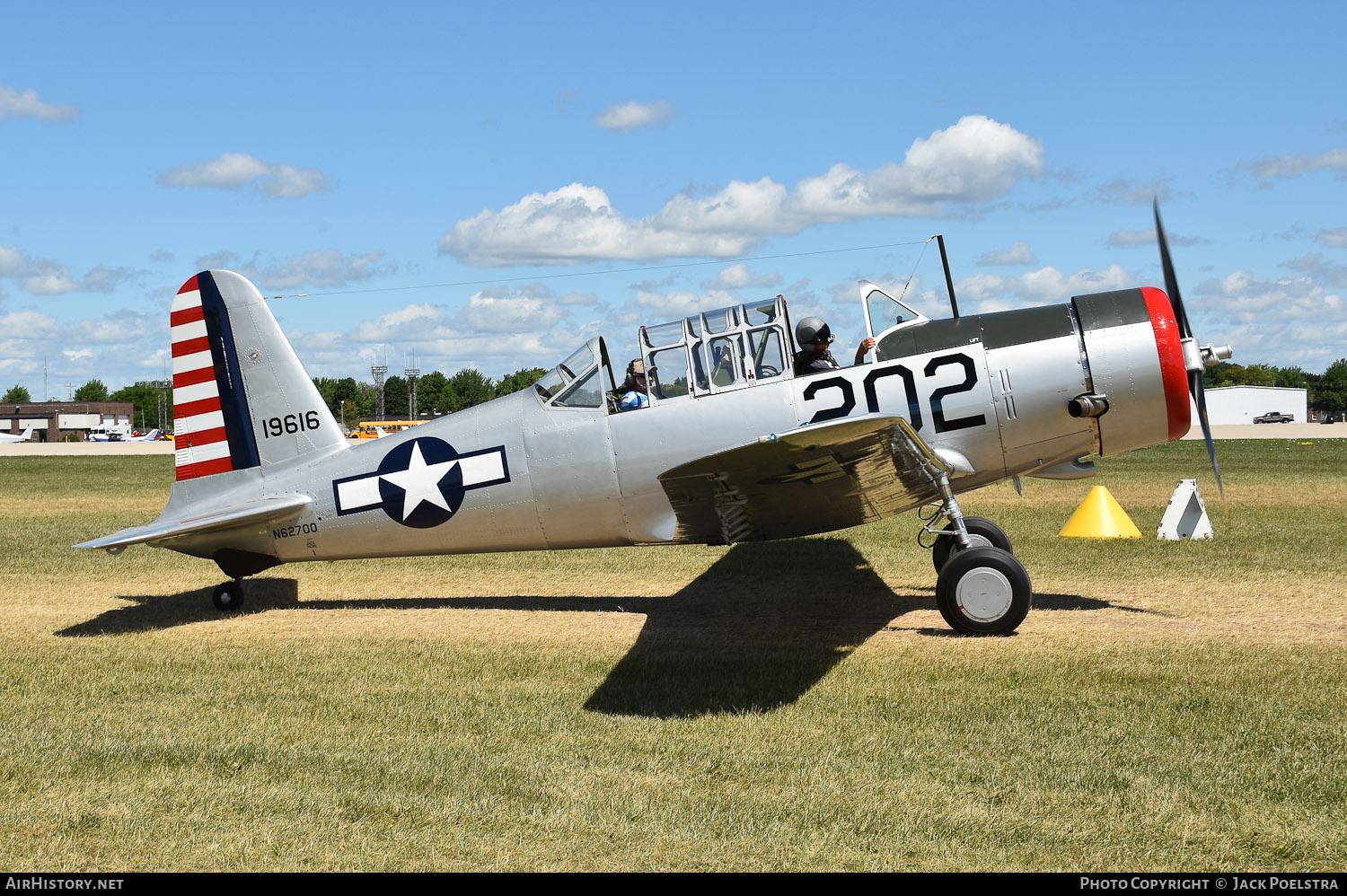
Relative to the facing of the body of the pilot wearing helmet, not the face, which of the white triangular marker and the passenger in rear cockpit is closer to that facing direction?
the white triangular marker

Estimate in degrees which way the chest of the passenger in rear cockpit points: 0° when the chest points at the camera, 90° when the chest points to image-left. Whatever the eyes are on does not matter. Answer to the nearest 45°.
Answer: approximately 270°

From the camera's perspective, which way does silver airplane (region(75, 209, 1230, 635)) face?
to the viewer's right

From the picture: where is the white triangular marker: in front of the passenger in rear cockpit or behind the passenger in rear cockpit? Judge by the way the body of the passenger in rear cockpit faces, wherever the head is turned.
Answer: in front

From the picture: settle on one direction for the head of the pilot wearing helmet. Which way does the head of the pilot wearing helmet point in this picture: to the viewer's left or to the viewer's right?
to the viewer's right

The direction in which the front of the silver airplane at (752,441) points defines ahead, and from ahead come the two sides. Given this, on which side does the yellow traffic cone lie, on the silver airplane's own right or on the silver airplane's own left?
on the silver airplane's own left

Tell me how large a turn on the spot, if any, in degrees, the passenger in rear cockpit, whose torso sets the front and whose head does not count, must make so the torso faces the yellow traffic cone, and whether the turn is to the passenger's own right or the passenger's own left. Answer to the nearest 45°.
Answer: approximately 45° to the passenger's own left

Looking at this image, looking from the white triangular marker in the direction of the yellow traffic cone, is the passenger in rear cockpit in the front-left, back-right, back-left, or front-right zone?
front-left

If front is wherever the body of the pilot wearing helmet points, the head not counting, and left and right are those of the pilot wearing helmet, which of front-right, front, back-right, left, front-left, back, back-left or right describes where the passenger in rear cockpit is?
back

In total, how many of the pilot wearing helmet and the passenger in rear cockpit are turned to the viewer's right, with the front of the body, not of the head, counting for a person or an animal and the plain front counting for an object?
2

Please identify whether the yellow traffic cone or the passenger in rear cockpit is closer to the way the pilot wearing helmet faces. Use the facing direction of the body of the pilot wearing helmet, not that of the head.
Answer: the yellow traffic cone

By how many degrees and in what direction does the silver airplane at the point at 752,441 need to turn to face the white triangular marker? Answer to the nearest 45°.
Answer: approximately 45° to its left

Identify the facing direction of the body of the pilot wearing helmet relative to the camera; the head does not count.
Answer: to the viewer's right

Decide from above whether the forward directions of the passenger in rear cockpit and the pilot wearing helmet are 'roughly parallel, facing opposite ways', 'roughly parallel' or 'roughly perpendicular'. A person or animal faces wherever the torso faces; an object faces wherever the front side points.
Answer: roughly parallel

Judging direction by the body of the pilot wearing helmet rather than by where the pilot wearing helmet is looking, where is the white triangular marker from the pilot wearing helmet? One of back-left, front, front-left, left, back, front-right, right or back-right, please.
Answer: front-left
